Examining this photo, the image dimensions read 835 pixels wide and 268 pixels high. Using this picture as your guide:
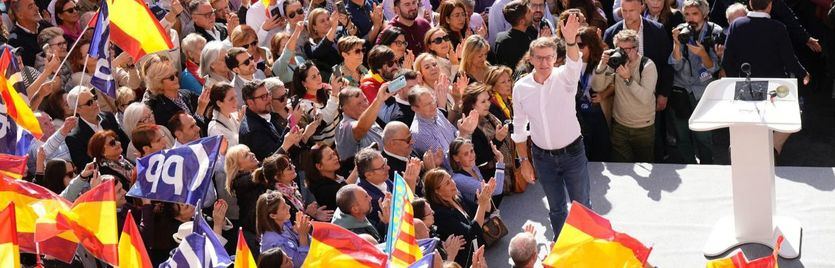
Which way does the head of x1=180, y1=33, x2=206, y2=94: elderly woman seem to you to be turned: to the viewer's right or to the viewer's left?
to the viewer's right

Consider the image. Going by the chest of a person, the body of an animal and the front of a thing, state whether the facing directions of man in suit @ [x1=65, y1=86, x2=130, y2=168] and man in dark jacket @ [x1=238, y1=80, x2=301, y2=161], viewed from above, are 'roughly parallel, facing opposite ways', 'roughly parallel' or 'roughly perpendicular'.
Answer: roughly parallel

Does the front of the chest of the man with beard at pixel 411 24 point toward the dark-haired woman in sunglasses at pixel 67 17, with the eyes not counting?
no

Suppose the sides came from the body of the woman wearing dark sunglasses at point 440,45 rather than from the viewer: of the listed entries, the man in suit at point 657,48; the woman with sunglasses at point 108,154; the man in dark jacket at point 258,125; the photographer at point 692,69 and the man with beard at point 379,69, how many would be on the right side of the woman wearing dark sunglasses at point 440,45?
3

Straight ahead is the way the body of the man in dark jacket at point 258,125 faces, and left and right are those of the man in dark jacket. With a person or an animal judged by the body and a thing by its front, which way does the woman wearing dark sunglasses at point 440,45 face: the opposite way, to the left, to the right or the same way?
the same way

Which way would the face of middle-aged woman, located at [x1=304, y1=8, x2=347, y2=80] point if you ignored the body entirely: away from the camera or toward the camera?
toward the camera

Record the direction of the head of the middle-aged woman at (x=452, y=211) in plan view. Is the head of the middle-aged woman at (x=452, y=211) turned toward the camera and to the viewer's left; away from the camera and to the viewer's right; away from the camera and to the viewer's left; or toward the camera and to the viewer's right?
toward the camera and to the viewer's right

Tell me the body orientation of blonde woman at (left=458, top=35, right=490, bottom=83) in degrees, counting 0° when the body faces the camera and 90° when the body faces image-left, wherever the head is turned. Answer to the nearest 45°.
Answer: approximately 315°

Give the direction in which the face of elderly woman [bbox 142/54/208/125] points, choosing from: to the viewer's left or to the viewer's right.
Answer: to the viewer's right

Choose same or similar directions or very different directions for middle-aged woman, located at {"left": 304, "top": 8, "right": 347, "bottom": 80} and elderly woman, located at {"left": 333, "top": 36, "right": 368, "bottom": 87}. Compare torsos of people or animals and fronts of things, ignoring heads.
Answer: same or similar directions

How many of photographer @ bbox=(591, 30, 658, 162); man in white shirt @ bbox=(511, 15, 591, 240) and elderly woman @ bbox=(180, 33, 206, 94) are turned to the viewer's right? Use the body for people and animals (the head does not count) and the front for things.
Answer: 1
